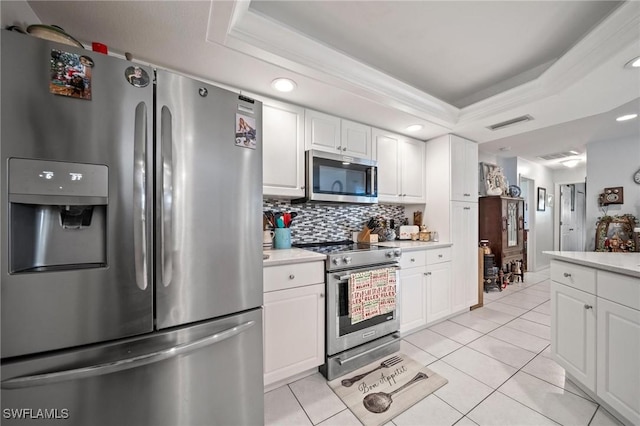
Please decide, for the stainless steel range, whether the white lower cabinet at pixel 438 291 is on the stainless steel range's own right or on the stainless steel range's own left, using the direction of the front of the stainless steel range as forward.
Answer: on the stainless steel range's own left

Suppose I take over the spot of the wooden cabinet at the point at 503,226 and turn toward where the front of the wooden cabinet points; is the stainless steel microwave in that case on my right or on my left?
on my right

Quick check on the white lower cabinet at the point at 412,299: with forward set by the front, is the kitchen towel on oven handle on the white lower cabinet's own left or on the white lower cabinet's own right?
on the white lower cabinet's own right

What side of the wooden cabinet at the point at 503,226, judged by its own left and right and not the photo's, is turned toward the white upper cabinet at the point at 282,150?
right

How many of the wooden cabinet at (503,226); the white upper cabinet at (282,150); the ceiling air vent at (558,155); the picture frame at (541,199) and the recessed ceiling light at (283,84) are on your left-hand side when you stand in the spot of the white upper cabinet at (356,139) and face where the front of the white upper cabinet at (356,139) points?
3

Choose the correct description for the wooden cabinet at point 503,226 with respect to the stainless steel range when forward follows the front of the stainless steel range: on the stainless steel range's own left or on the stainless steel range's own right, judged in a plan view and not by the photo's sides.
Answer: on the stainless steel range's own left

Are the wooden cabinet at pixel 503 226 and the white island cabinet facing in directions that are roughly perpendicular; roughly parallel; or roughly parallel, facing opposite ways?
roughly perpendicular

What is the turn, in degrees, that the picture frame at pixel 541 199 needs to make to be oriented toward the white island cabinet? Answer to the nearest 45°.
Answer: approximately 45° to its right

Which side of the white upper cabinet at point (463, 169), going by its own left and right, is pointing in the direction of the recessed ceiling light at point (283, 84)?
right

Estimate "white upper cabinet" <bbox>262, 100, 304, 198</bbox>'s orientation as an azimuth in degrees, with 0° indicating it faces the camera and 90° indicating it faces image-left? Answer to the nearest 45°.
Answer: approximately 315°
